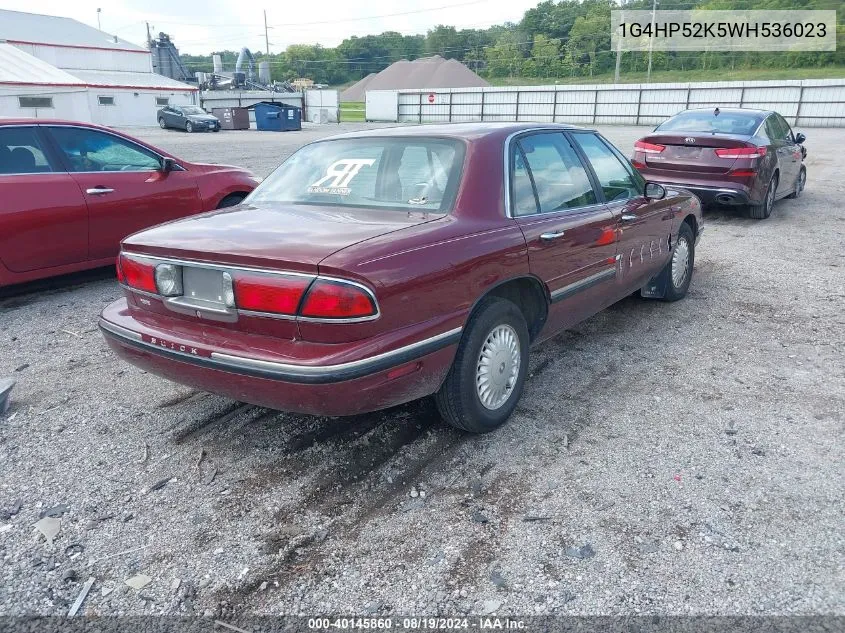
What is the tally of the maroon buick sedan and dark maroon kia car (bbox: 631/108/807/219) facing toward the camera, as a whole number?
0

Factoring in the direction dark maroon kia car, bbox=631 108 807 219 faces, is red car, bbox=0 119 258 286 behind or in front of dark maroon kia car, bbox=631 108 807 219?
behind

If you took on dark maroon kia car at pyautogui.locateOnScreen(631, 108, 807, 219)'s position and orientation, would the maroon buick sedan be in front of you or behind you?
behind

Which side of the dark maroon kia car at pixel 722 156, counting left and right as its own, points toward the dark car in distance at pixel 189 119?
left

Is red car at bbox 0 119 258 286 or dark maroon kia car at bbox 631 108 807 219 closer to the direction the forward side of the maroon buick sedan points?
the dark maroon kia car

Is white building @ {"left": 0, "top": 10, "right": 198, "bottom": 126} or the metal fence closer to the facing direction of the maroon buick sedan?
the metal fence

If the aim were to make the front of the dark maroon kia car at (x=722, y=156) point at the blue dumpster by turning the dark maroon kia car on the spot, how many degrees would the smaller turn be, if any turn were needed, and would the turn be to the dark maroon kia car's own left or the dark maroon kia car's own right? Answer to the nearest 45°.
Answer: approximately 90° to the dark maroon kia car's own left

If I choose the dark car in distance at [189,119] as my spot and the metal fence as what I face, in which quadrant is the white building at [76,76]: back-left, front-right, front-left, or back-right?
back-left

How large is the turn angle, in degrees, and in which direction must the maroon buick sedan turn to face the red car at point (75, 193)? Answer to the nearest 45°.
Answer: approximately 90° to its left

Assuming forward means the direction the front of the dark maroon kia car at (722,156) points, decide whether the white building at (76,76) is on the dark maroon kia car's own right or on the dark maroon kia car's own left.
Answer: on the dark maroon kia car's own left

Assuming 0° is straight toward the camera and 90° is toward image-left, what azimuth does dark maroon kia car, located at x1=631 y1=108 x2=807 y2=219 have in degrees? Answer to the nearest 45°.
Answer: approximately 225°

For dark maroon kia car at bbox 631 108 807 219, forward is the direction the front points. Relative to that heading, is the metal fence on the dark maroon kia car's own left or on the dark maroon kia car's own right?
on the dark maroon kia car's own left

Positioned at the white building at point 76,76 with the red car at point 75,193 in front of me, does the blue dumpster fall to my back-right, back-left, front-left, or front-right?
front-left

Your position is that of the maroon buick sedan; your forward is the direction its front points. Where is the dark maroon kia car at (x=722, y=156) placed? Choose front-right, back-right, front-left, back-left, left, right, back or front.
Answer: front

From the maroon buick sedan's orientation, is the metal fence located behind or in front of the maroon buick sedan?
in front

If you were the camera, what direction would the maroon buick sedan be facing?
facing away from the viewer and to the right of the viewer

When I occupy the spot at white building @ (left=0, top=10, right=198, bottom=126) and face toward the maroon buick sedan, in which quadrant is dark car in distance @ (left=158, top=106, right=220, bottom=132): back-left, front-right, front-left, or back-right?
front-left

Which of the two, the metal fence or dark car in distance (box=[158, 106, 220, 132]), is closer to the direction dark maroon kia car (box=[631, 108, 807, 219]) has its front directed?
the metal fence
